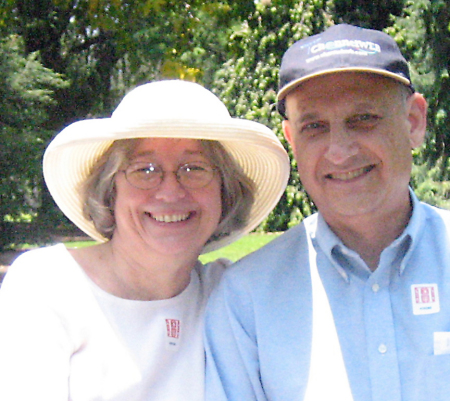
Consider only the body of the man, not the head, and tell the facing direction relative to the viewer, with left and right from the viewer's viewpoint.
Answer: facing the viewer

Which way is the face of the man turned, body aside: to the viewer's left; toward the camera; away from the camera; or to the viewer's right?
toward the camera

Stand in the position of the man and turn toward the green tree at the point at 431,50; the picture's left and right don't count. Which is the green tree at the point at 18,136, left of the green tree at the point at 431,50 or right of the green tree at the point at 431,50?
left

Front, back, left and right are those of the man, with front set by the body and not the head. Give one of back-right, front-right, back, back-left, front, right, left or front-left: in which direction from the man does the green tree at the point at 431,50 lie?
back

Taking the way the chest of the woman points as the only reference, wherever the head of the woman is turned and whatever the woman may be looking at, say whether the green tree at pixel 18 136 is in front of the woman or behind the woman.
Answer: behind

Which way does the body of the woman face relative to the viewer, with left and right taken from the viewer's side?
facing the viewer and to the right of the viewer

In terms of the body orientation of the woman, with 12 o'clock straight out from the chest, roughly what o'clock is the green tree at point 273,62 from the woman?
The green tree is roughly at 8 o'clock from the woman.

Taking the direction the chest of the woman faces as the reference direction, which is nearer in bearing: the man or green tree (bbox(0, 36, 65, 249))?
the man

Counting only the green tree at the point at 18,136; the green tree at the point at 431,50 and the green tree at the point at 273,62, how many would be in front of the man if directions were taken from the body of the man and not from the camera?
0

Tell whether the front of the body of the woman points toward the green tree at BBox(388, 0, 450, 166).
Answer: no

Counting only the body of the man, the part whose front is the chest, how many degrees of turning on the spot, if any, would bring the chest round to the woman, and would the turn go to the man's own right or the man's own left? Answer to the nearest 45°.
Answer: approximately 90° to the man's own right

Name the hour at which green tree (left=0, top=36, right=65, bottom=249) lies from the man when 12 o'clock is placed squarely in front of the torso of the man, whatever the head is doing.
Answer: The green tree is roughly at 5 o'clock from the man.

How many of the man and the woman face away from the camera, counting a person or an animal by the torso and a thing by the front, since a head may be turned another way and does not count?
0

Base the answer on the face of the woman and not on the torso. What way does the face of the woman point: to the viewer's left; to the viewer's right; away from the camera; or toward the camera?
toward the camera
